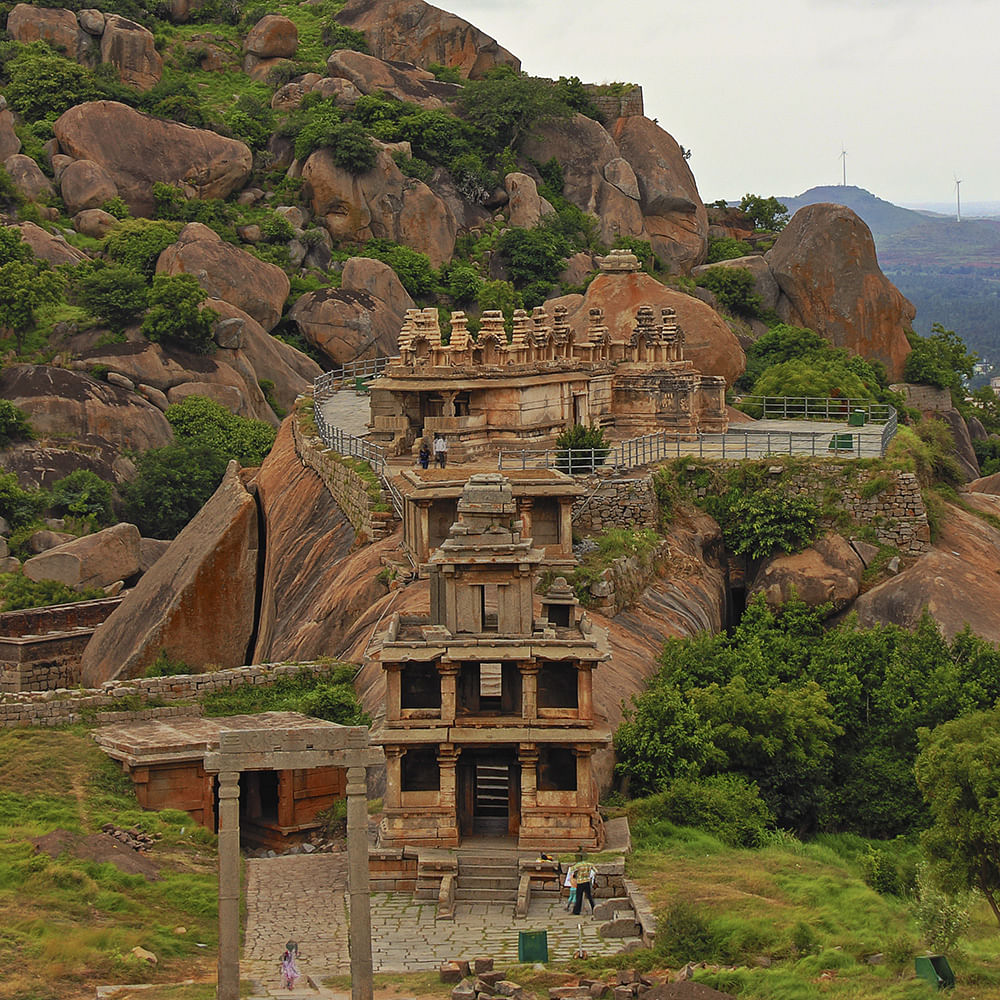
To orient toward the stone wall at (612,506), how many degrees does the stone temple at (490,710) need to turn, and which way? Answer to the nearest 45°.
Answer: approximately 180°

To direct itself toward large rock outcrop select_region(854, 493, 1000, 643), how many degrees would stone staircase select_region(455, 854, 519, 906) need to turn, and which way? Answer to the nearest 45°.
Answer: approximately 135° to its left

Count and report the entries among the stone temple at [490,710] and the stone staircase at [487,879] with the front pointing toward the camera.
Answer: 2

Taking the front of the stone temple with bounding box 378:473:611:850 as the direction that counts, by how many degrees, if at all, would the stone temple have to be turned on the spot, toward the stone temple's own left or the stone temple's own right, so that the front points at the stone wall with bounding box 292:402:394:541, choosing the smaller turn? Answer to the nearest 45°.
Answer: approximately 180°

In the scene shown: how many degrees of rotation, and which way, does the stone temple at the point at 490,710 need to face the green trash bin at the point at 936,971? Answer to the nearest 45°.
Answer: approximately 45° to its left

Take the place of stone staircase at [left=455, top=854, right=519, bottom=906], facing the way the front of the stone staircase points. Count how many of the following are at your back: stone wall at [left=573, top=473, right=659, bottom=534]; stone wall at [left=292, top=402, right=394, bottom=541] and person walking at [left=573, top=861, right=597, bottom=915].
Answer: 2

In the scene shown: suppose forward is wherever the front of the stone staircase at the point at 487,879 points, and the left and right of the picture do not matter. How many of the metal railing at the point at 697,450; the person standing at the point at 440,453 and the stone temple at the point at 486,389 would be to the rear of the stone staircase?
3

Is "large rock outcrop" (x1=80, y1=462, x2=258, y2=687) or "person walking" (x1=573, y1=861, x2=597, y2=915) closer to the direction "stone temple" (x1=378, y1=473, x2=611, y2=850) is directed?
the person walking

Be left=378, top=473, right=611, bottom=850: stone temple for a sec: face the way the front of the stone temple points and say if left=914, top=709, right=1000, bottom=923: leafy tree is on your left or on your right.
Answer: on your left

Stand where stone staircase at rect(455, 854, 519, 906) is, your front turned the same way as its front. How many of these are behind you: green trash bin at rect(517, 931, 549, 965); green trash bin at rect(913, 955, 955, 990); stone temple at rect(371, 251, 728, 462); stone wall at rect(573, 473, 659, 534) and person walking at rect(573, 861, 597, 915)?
2

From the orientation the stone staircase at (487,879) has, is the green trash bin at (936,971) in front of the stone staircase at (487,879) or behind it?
in front

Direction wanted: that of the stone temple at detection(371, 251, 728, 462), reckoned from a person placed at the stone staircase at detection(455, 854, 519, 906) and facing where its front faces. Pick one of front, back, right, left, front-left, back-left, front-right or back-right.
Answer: back

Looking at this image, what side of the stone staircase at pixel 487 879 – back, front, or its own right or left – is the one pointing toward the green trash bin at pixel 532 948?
front

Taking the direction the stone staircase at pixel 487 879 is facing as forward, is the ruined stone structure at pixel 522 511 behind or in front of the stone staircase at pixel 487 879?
behind
